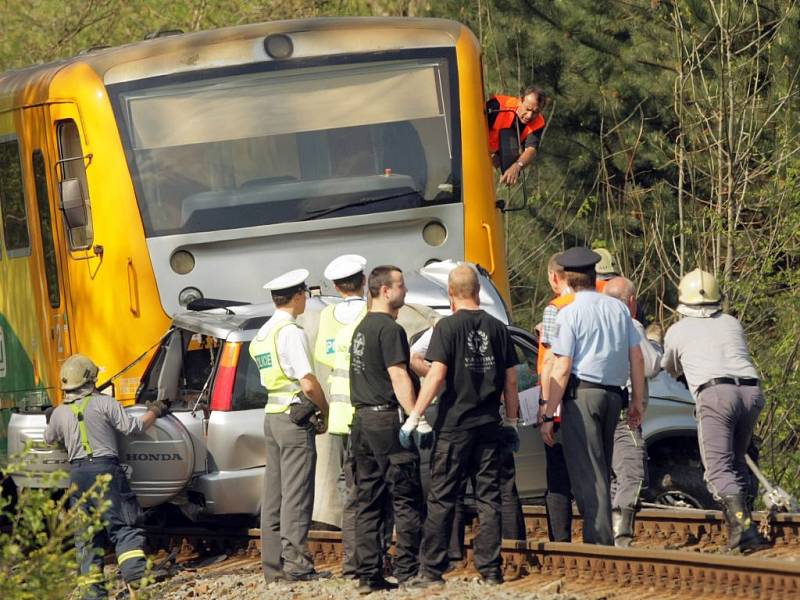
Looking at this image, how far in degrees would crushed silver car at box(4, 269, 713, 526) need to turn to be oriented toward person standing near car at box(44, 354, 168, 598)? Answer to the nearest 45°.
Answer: approximately 180°

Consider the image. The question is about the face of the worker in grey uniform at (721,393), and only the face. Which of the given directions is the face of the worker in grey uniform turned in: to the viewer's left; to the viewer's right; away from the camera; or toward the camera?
away from the camera

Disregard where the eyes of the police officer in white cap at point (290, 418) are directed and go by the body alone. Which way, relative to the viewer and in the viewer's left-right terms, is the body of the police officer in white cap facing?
facing away from the viewer and to the right of the viewer

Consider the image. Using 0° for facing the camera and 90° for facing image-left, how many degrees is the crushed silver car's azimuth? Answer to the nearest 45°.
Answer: approximately 225°

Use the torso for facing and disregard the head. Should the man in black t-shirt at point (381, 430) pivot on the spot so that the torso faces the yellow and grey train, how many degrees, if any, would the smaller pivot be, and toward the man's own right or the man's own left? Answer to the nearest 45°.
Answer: approximately 45° to the man's own left

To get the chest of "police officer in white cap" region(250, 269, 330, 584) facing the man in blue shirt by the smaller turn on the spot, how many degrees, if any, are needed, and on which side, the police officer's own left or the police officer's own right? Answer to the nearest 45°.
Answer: approximately 45° to the police officer's own right

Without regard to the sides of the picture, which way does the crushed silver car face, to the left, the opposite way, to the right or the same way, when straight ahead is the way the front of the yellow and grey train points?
to the left

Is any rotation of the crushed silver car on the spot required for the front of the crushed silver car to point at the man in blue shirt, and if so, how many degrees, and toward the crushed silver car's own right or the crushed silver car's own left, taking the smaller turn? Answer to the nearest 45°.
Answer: approximately 90° to the crushed silver car's own right

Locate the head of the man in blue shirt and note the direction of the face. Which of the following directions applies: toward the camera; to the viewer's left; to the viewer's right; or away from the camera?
away from the camera

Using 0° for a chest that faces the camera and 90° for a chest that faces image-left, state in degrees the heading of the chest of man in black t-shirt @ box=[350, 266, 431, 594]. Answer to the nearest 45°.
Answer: approximately 225°

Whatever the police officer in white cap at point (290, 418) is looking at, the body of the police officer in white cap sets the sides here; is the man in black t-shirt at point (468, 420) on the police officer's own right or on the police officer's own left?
on the police officer's own right

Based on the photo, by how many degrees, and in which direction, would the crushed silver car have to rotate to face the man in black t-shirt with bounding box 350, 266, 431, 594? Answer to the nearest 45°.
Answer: approximately 90° to its right

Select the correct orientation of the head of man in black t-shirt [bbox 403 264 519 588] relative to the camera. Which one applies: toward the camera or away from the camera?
away from the camera

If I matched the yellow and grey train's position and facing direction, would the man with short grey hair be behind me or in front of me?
in front
